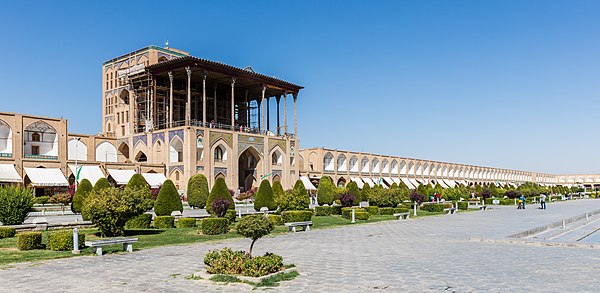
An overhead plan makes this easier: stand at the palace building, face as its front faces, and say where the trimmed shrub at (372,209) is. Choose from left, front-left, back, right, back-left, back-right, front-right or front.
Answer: front

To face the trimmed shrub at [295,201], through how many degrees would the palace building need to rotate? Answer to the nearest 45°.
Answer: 0° — it already faces it

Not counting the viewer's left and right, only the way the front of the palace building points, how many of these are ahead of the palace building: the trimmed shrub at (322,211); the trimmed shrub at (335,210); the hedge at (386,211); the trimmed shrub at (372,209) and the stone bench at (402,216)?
5

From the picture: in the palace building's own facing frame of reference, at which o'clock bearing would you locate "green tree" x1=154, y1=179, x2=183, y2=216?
The green tree is roughly at 1 o'clock from the palace building.

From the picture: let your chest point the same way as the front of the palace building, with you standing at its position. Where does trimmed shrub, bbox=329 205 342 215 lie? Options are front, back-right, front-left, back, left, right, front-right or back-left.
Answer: front

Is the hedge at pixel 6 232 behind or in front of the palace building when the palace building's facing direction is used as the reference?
in front

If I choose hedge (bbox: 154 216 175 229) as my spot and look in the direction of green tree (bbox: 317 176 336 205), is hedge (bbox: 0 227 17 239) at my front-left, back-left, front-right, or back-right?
back-left

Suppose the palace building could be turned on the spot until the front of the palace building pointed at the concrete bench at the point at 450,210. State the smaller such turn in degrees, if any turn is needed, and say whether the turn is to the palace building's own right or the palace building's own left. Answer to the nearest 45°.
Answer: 0° — it already faces it

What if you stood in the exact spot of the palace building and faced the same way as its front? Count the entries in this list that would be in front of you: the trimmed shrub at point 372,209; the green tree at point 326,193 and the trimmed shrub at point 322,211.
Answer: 3

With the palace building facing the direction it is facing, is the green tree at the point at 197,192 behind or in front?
in front

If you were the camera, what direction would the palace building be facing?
facing the viewer and to the right of the viewer

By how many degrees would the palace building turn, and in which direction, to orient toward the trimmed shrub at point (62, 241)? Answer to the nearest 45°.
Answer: approximately 45° to its right

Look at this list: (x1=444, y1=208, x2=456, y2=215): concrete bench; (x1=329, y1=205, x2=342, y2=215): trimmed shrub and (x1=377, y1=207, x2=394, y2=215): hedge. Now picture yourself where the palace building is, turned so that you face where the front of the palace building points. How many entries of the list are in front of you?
3

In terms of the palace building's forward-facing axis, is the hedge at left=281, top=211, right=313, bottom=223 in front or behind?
in front

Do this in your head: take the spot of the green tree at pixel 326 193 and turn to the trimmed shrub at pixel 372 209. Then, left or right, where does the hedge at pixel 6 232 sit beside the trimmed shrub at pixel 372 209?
right
